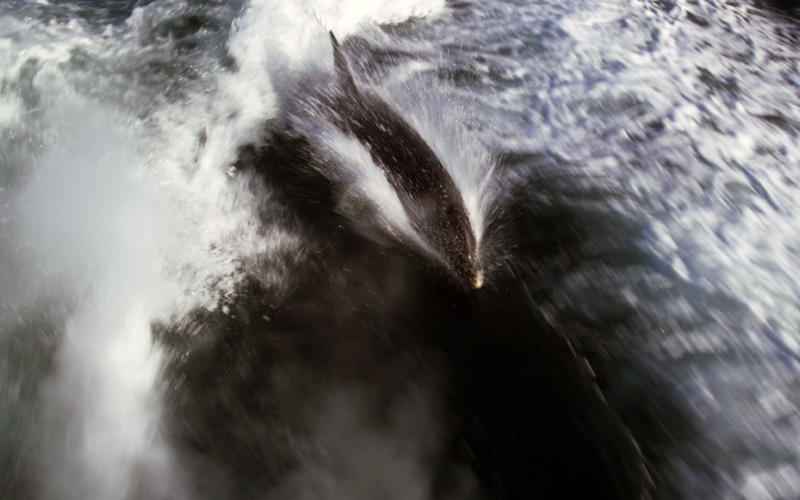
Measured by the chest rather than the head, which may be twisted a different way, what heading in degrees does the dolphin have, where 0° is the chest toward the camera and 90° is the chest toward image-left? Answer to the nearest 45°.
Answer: approximately 315°
